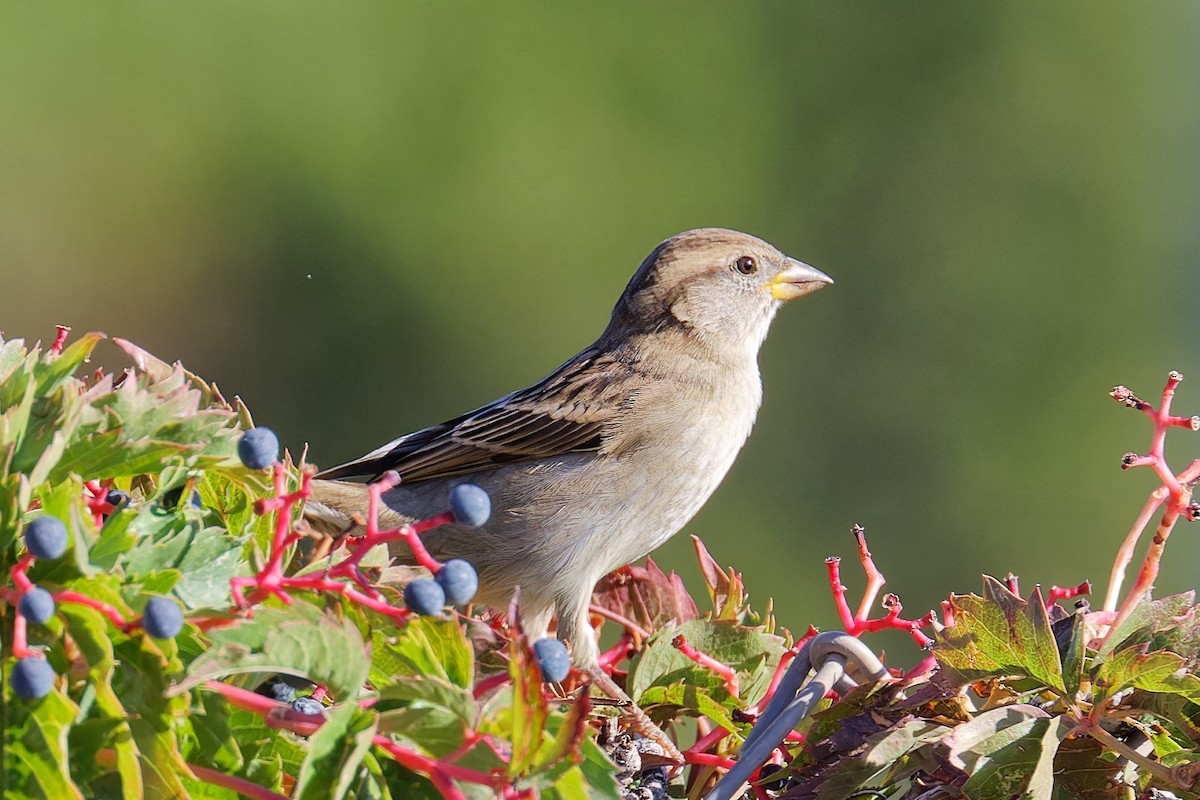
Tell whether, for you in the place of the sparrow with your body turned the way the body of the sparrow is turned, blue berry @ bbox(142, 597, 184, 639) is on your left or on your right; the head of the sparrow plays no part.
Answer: on your right

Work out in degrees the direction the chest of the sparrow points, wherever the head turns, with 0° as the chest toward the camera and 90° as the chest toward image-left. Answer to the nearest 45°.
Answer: approximately 270°

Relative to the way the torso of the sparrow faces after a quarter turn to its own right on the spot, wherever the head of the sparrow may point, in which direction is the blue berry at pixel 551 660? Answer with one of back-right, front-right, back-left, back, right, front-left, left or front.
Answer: front

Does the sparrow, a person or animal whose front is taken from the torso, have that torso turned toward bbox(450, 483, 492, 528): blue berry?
no
